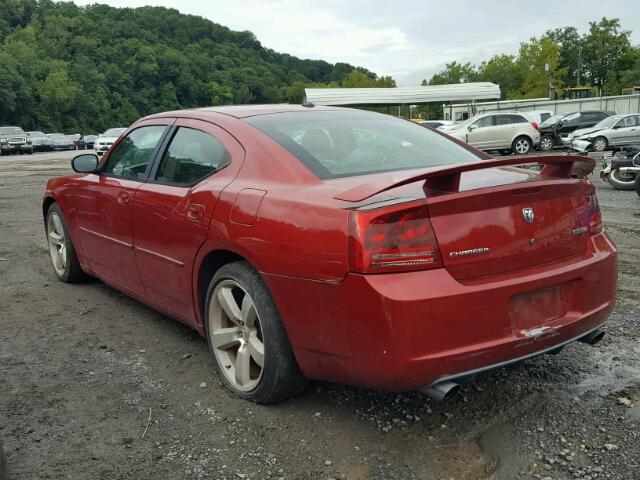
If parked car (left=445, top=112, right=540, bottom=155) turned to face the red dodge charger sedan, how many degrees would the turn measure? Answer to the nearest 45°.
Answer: approximately 90° to its left

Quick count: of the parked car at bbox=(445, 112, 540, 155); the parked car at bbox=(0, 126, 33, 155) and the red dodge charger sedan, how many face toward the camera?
1

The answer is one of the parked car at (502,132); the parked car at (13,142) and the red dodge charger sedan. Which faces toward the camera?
the parked car at (13,142)

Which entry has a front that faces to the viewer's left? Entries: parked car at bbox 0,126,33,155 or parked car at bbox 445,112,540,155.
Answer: parked car at bbox 445,112,540,155

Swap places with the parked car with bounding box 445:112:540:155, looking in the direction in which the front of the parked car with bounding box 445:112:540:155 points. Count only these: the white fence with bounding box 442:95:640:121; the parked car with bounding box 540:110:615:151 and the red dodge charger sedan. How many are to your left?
1

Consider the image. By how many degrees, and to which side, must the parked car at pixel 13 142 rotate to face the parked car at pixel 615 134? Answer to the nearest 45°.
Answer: approximately 45° to its left

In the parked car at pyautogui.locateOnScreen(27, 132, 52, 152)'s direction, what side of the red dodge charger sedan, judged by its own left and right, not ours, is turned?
front

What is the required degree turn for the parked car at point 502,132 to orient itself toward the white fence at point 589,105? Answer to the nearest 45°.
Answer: approximately 90° to its right

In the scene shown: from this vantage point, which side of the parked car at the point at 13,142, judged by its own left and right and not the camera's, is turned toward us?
front

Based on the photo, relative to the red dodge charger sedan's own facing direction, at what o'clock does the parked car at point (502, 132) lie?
The parked car is roughly at 2 o'clock from the red dodge charger sedan.

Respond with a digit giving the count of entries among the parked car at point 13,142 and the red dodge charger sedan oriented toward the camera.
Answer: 1

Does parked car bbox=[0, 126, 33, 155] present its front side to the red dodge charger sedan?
yes

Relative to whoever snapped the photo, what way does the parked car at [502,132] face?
facing to the left of the viewer

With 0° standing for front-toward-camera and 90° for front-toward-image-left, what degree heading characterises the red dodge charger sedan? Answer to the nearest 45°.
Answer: approximately 135°

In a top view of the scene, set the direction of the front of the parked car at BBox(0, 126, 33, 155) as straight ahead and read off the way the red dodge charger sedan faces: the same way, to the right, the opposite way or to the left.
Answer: the opposite way
